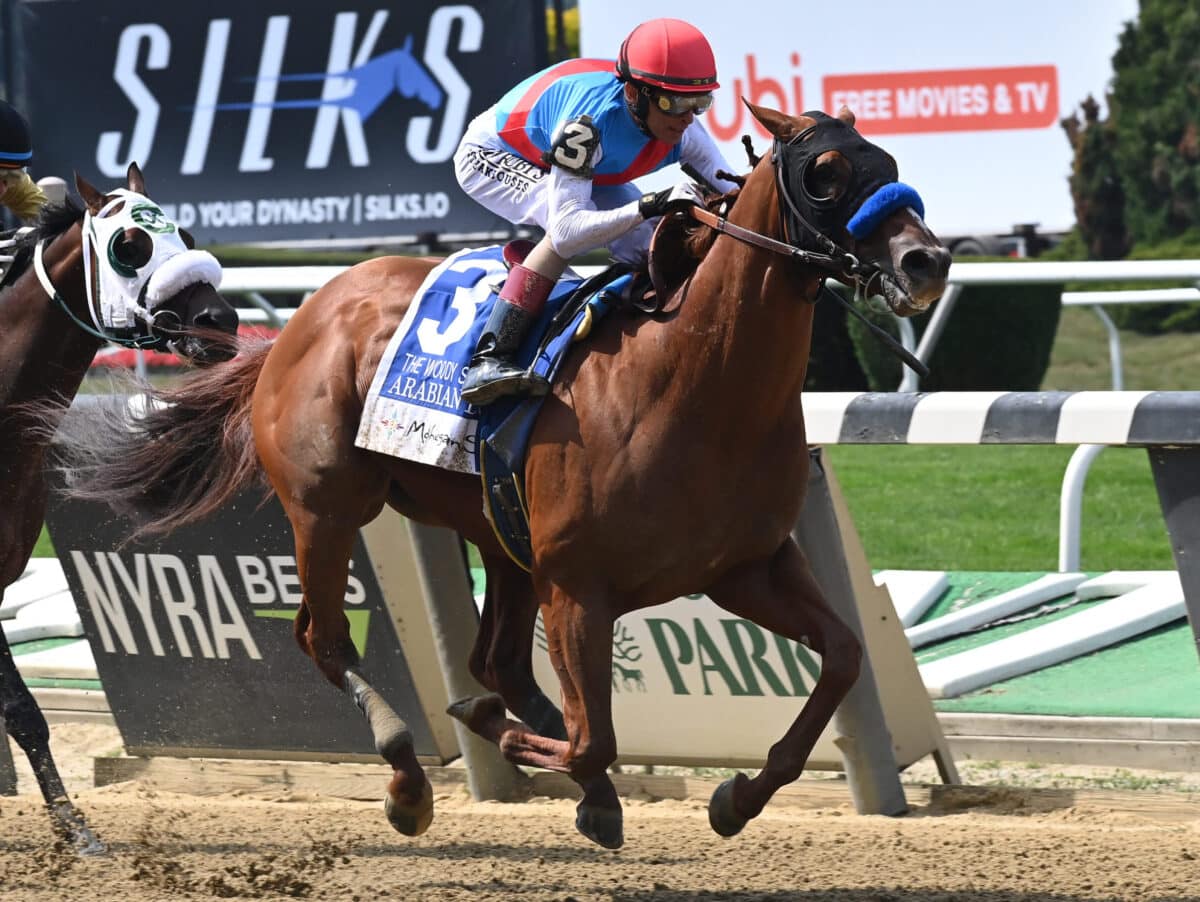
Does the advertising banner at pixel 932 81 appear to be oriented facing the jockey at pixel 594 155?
yes

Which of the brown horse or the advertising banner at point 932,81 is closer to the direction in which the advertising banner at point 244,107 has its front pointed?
the brown horse

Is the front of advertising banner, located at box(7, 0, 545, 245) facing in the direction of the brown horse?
yes

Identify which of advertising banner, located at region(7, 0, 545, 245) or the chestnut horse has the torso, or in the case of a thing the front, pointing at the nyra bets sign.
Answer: the advertising banner

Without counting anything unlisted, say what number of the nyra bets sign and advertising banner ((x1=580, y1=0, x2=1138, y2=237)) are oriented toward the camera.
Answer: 2

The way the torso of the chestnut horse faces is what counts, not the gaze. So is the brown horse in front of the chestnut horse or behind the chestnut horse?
behind

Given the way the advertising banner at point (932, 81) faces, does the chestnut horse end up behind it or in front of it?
in front

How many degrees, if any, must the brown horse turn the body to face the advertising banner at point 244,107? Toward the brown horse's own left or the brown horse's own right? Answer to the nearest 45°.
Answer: approximately 135° to the brown horse's own left

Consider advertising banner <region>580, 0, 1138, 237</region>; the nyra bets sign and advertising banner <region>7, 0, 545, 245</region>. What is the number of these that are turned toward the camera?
3

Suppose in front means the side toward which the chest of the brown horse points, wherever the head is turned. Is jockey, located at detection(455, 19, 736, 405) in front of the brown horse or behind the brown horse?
in front

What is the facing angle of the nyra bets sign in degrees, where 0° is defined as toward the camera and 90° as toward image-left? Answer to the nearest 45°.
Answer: approximately 0°

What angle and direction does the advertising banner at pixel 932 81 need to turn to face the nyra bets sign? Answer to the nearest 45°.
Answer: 0° — it already faces it

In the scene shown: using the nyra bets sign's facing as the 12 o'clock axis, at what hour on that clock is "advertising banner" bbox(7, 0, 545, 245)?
The advertising banner is roughly at 6 o'clock from the nyra bets sign.

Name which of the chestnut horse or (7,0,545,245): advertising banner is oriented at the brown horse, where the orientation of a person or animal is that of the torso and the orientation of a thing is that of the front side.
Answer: the advertising banner

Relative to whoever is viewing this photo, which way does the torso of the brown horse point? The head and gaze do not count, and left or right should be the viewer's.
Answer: facing the viewer and to the right of the viewer
